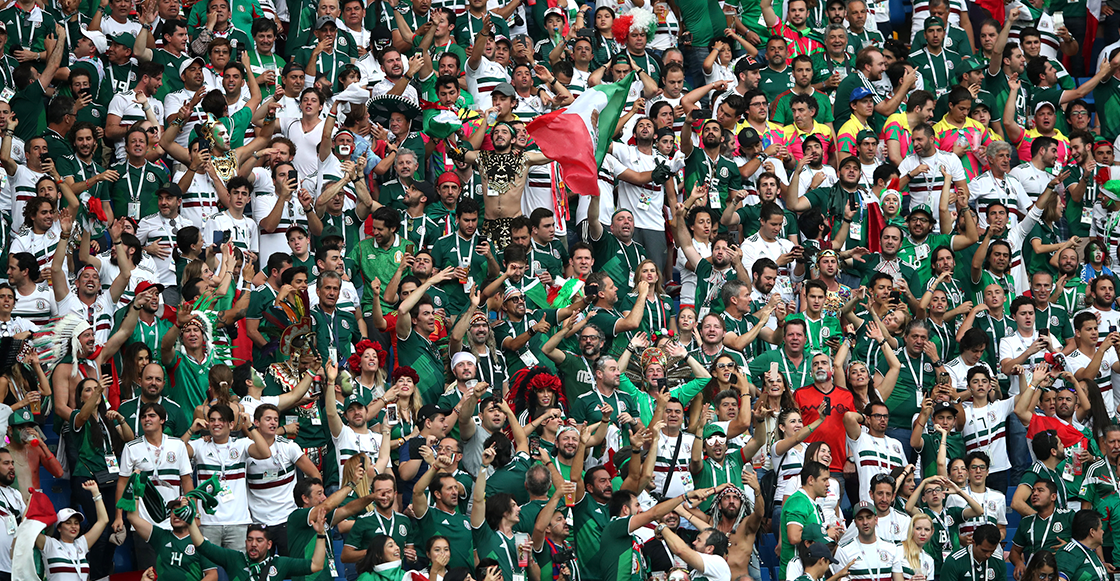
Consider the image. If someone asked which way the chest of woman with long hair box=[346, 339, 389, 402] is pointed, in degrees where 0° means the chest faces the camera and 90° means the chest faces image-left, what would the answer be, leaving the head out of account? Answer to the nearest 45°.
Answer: approximately 0°

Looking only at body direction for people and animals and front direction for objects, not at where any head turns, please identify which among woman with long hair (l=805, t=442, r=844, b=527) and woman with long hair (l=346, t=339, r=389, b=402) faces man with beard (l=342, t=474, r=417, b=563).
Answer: woman with long hair (l=346, t=339, r=389, b=402)

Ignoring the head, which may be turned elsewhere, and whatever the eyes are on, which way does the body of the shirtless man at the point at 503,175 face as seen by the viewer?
toward the camera

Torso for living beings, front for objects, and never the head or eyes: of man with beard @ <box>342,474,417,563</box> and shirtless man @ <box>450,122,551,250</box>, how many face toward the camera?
2

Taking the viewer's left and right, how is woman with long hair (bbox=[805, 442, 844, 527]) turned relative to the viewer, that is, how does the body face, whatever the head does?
facing the viewer and to the right of the viewer

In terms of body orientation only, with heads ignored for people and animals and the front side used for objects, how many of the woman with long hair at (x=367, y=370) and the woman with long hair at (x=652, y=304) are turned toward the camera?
2

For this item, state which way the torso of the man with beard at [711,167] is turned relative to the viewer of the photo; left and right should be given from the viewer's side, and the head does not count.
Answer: facing the viewer

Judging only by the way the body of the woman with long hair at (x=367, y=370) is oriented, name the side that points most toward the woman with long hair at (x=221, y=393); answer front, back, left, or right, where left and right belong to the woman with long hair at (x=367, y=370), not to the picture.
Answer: right

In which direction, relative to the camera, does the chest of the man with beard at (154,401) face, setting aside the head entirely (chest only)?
toward the camera

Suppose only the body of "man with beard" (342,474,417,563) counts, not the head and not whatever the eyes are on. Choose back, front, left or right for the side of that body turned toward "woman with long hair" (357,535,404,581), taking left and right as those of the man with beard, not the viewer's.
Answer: front

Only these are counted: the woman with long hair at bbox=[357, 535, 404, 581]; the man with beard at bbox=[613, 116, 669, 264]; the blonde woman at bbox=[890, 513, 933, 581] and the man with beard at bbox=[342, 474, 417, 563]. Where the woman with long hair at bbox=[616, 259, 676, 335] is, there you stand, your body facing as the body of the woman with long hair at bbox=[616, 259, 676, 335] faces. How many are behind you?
1
